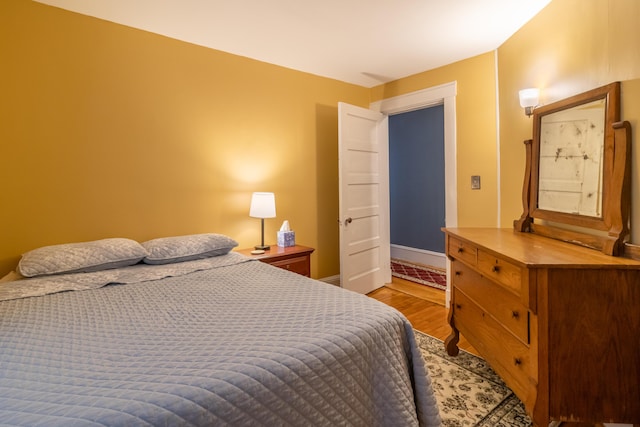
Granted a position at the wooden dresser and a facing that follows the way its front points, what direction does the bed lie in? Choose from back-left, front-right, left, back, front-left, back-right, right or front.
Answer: front

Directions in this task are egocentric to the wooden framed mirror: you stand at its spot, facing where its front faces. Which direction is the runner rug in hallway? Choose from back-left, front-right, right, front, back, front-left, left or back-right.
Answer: right

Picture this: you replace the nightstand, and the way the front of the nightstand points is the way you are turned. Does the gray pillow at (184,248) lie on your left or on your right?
on your right

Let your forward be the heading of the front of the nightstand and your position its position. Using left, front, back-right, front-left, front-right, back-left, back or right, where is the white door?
left

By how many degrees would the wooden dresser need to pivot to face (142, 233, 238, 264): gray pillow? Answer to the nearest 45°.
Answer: approximately 45° to its right

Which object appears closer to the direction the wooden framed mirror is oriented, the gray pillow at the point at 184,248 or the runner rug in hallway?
the gray pillow

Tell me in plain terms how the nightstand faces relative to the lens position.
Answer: facing the viewer and to the right of the viewer

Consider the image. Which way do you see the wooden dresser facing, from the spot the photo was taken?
facing the viewer and to the left of the viewer
